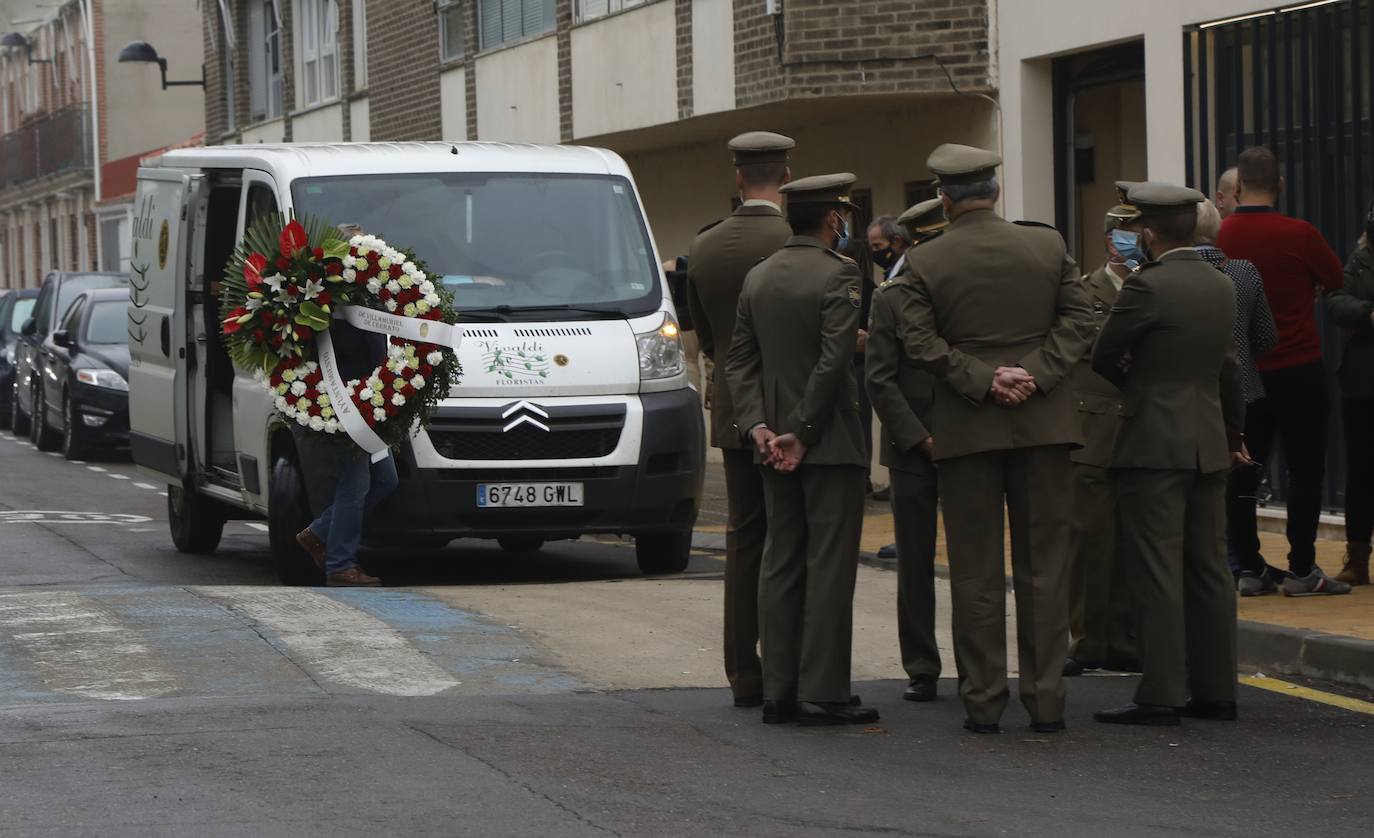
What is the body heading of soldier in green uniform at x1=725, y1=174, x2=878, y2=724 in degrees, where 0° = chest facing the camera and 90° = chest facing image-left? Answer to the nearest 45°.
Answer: approximately 225°

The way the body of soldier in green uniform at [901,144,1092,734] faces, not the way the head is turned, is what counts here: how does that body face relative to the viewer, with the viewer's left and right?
facing away from the viewer

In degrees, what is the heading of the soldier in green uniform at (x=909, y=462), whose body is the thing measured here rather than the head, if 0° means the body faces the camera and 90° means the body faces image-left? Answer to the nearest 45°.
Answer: approximately 270°

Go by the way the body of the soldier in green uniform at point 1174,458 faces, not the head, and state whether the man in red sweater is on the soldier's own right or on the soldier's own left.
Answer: on the soldier's own right

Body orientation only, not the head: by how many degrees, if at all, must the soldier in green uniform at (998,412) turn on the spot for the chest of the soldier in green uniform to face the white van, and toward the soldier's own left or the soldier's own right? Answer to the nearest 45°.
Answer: approximately 45° to the soldier's own left

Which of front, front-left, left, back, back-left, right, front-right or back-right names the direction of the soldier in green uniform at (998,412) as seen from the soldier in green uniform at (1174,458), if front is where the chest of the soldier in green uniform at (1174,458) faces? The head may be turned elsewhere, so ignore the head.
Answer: left

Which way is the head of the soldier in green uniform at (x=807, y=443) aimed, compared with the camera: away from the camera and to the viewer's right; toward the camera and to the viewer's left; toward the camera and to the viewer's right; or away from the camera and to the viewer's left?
away from the camera and to the viewer's right

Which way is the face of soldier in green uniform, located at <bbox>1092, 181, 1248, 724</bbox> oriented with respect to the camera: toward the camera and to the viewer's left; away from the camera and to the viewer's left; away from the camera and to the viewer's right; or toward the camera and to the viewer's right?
away from the camera and to the viewer's left

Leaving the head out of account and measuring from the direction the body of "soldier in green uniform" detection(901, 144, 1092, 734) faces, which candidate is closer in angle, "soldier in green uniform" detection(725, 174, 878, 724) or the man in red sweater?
the man in red sweater

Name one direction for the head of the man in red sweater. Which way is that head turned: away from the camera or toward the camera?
away from the camera
